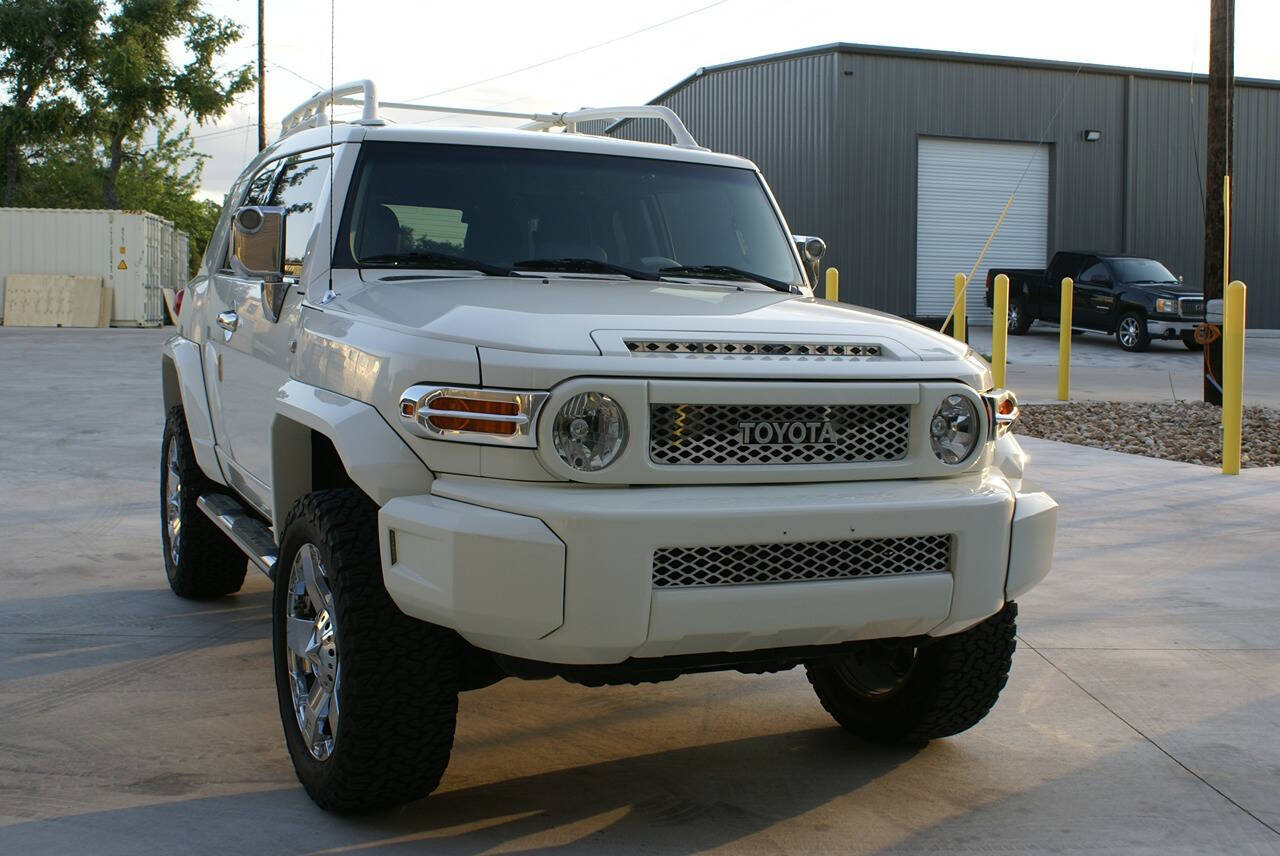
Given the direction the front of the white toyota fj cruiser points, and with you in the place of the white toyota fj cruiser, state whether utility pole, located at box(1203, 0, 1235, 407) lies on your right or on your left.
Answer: on your left

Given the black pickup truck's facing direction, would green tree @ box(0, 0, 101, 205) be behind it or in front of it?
behind

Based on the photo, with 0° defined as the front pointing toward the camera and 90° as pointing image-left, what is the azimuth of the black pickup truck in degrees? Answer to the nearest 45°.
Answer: approximately 315°

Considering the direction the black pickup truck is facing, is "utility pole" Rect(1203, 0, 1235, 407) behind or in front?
in front

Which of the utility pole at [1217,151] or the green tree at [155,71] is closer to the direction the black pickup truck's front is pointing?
the utility pole

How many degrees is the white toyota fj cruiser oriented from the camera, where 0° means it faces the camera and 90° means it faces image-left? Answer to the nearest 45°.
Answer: approximately 315°

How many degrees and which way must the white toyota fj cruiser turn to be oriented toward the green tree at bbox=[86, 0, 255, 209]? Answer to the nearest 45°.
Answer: approximately 135° to its left

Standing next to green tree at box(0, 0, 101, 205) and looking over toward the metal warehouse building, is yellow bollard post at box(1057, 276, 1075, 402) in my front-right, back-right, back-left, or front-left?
front-right

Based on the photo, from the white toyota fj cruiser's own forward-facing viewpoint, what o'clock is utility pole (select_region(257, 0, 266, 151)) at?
The utility pole is roughly at 7 o'clock from the white toyota fj cruiser.

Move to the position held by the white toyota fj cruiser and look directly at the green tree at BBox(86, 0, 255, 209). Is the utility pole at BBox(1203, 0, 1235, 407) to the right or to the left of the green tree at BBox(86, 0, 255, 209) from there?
right

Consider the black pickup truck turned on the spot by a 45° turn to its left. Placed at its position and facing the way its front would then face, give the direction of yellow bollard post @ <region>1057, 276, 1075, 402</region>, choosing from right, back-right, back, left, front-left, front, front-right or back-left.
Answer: right

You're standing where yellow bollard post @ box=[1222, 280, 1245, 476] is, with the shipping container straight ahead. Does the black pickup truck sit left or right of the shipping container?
right

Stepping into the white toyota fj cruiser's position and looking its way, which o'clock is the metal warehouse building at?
The metal warehouse building is roughly at 8 o'clock from the white toyota fj cruiser.

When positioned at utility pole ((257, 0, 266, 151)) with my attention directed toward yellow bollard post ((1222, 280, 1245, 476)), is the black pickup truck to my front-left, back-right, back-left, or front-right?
front-left

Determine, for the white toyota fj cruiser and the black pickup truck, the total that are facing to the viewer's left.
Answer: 0

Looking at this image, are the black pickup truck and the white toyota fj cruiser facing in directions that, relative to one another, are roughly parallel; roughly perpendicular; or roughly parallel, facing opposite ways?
roughly parallel
